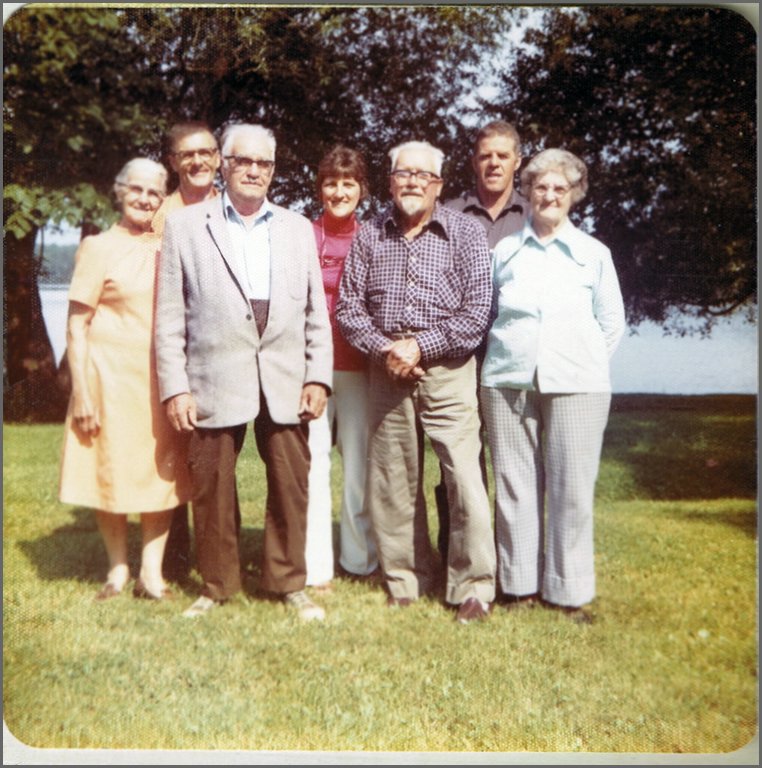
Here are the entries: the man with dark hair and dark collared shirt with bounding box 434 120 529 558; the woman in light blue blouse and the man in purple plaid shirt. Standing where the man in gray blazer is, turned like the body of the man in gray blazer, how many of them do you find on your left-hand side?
3

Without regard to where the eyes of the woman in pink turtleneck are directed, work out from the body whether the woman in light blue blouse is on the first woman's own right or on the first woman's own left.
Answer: on the first woman's own left

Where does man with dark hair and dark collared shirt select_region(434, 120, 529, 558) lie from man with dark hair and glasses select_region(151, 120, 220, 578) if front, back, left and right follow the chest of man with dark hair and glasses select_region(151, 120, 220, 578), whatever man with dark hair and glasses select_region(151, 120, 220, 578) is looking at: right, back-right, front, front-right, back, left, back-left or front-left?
left

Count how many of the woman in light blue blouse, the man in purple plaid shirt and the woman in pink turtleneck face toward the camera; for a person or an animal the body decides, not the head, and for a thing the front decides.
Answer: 3

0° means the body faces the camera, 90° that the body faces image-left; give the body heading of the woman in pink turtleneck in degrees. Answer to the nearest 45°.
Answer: approximately 0°
